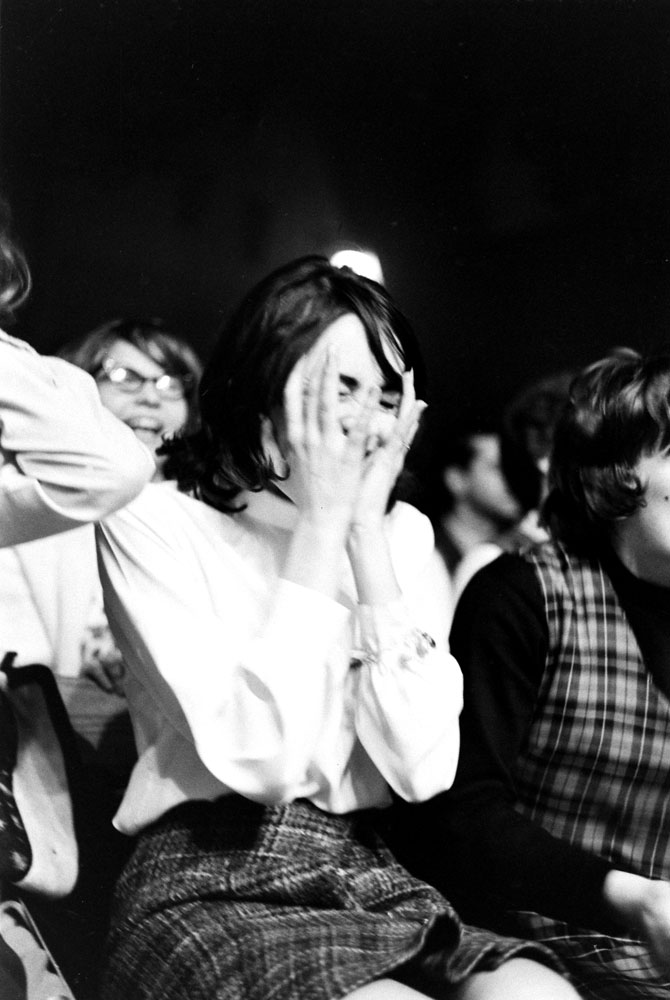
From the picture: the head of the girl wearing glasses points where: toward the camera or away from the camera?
toward the camera

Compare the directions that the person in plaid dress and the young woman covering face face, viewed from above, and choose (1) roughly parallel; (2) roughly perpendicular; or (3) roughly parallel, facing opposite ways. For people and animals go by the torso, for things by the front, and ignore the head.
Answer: roughly parallel

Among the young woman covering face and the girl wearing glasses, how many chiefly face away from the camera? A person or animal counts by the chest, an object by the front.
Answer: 0

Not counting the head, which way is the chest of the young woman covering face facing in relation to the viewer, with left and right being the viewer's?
facing the viewer and to the right of the viewer

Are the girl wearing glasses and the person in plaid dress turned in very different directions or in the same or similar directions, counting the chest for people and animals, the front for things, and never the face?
same or similar directions

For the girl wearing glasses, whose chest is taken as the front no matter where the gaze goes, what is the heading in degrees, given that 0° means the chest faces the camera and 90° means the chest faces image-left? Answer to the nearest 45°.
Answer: approximately 0°

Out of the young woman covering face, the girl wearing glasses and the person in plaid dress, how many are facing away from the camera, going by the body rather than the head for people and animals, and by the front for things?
0

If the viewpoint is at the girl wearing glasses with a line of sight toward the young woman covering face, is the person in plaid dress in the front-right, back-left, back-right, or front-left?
front-left
